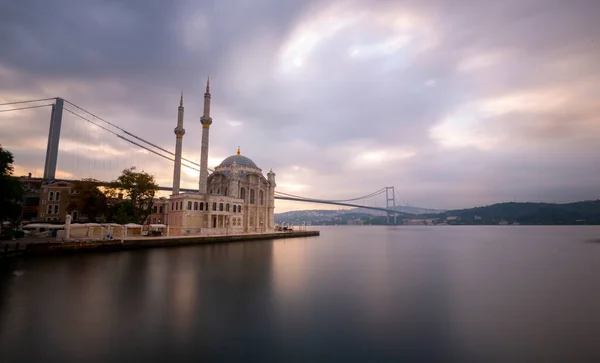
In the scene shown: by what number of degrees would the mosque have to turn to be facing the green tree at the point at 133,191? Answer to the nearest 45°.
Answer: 0° — it already faces it

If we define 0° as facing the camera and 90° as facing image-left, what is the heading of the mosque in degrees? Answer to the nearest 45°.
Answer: approximately 45°

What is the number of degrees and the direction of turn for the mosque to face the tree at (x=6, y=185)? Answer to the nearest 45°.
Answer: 0° — it already faces it

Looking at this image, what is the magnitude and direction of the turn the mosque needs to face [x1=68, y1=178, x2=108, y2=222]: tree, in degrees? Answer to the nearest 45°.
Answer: approximately 45° to its right
